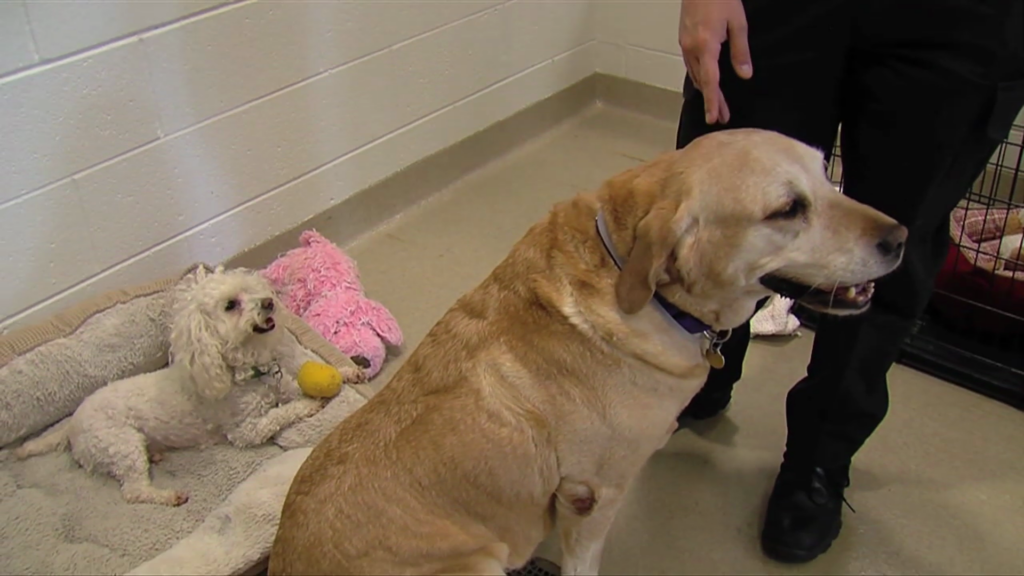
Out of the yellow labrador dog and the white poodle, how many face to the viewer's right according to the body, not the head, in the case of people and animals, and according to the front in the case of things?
2

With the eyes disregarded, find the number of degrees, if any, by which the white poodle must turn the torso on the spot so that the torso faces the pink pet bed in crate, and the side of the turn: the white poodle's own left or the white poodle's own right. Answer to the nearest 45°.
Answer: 0° — it already faces it

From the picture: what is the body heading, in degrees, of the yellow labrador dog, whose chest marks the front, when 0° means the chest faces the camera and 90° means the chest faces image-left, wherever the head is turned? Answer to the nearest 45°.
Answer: approximately 270°

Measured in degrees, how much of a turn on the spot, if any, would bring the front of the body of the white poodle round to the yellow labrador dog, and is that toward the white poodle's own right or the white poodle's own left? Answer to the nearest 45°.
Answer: approximately 45° to the white poodle's own right

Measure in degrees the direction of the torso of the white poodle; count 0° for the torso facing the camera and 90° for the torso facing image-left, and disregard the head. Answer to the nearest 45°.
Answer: approximately 270°

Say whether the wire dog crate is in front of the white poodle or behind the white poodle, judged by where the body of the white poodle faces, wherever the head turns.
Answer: in front

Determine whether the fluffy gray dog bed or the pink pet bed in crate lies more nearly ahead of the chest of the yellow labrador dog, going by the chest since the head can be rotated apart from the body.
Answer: the pink pet bed in crate

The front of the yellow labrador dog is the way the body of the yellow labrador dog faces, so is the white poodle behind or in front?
behind

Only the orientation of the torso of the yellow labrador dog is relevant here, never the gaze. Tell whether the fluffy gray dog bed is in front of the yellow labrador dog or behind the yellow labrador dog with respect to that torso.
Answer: behind
